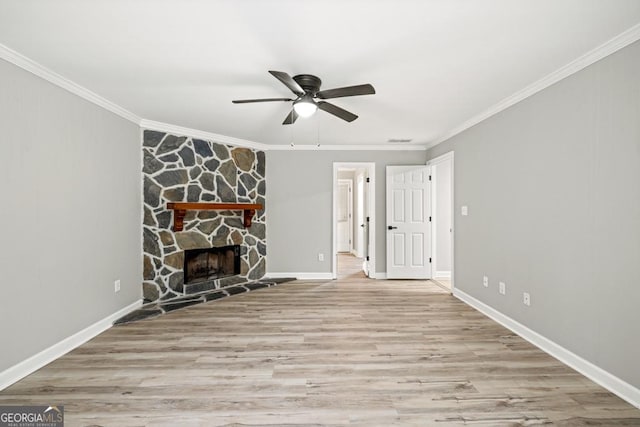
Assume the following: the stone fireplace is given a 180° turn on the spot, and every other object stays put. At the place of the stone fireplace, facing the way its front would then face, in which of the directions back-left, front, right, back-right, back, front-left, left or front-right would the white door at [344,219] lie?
right

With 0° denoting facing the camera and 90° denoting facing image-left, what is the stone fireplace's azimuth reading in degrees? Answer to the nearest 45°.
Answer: approximately 315°

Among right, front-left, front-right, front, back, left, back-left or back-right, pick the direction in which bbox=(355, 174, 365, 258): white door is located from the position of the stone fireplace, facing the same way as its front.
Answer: left
